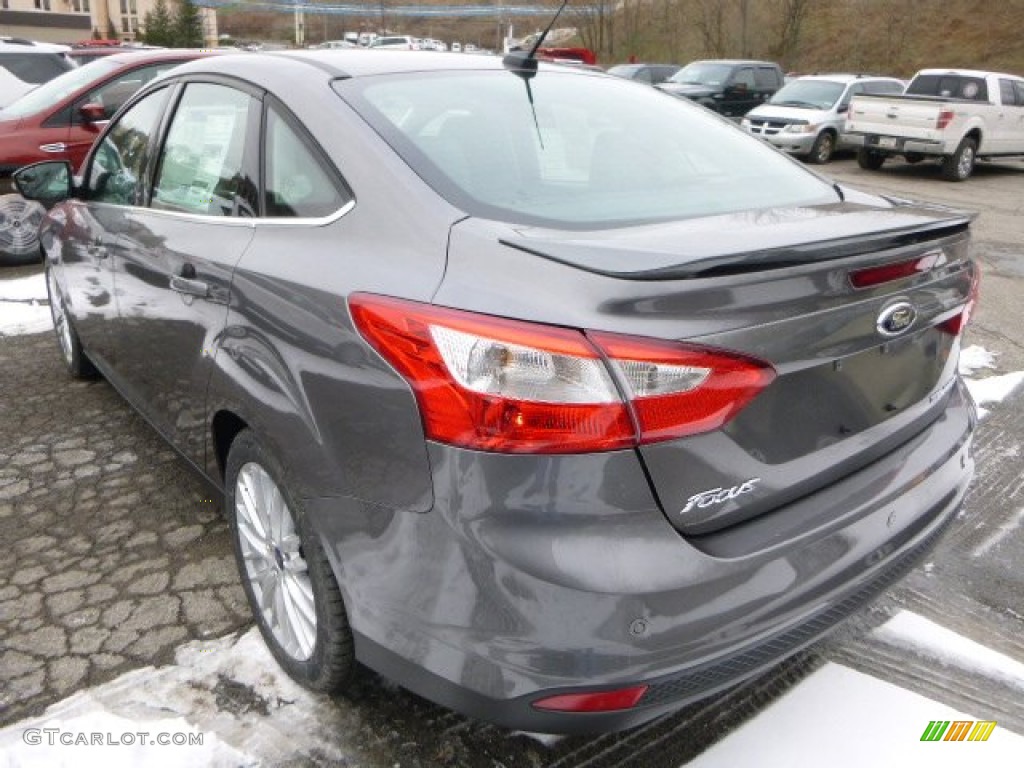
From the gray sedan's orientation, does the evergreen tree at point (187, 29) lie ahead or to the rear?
ahead

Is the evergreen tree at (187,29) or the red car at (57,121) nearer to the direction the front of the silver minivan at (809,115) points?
the red car

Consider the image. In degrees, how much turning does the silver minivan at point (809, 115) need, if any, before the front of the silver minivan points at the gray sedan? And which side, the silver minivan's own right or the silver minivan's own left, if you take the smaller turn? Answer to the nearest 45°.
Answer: approximately 45° to the silver minivan's own left

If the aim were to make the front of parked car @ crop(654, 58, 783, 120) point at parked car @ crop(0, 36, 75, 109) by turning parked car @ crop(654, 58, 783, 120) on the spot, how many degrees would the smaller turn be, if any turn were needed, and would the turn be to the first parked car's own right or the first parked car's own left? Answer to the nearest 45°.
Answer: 0° — it already faces it

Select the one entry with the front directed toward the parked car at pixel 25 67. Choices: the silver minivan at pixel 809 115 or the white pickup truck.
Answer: the silver minivan

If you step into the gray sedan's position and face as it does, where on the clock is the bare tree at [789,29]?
The bare tree is roughly at 2 o'clock from the gray sedan.

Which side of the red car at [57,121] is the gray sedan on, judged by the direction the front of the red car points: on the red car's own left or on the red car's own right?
on the red car's own left

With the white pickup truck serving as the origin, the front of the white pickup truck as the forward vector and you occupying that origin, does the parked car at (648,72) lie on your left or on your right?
on your left

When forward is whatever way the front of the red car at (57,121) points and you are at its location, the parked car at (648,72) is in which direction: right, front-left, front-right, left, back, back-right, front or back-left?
back

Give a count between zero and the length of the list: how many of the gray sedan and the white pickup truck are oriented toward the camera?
0

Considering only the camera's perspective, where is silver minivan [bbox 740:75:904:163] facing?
facing the viewer and to the left of the viewer

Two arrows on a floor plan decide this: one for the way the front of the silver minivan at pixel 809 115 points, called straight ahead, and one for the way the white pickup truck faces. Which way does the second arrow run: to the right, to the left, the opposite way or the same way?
the opposite way

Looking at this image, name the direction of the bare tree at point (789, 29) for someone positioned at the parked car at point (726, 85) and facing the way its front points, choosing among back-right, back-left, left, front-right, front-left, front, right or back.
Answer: back-right

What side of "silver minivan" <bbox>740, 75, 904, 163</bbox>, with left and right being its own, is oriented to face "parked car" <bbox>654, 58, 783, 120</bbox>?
right

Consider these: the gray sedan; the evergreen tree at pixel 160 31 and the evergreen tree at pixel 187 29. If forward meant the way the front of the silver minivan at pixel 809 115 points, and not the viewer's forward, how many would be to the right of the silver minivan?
2
